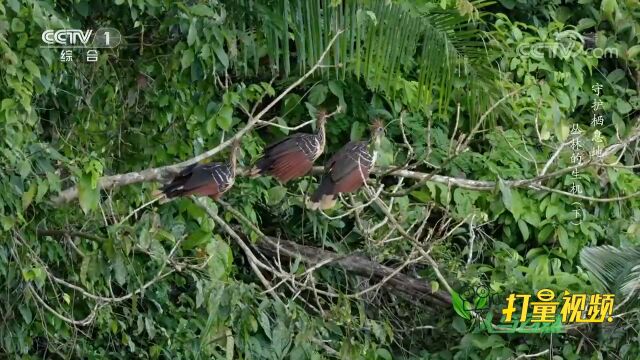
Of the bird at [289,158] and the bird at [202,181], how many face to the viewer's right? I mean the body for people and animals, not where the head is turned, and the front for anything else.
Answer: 2

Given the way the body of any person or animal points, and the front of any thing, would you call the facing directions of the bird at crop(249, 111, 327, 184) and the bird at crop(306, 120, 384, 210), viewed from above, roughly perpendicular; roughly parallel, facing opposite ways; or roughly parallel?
roughly parallel

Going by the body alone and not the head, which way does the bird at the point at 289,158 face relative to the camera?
to the viewer's right

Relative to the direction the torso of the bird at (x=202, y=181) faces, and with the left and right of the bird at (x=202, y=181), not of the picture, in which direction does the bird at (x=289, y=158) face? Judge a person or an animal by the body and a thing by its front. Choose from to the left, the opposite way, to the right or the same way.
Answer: the same way

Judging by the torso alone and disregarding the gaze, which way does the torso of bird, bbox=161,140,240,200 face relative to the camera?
to the viewer's right

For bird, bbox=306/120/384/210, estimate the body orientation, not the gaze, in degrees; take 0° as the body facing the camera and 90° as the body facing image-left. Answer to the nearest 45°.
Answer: approximately 270°

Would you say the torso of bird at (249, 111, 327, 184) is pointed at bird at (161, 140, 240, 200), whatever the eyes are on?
no

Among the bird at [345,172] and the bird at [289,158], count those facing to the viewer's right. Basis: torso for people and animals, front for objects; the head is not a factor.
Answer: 2
